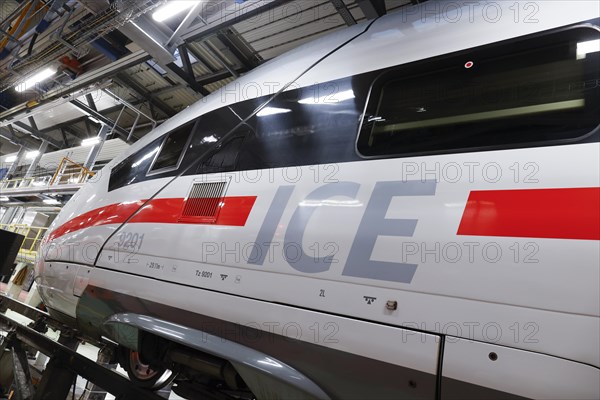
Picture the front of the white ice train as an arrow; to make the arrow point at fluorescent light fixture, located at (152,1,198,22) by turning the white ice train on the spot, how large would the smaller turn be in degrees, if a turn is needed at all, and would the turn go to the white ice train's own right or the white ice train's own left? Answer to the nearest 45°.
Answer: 0° — it already faces it

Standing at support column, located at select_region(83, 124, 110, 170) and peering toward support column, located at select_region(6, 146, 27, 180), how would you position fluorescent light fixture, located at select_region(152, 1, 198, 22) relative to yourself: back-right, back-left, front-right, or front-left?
back-left

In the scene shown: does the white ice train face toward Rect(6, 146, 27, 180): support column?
yes

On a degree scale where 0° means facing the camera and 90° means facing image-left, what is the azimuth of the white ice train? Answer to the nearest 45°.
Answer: approximately 135°
